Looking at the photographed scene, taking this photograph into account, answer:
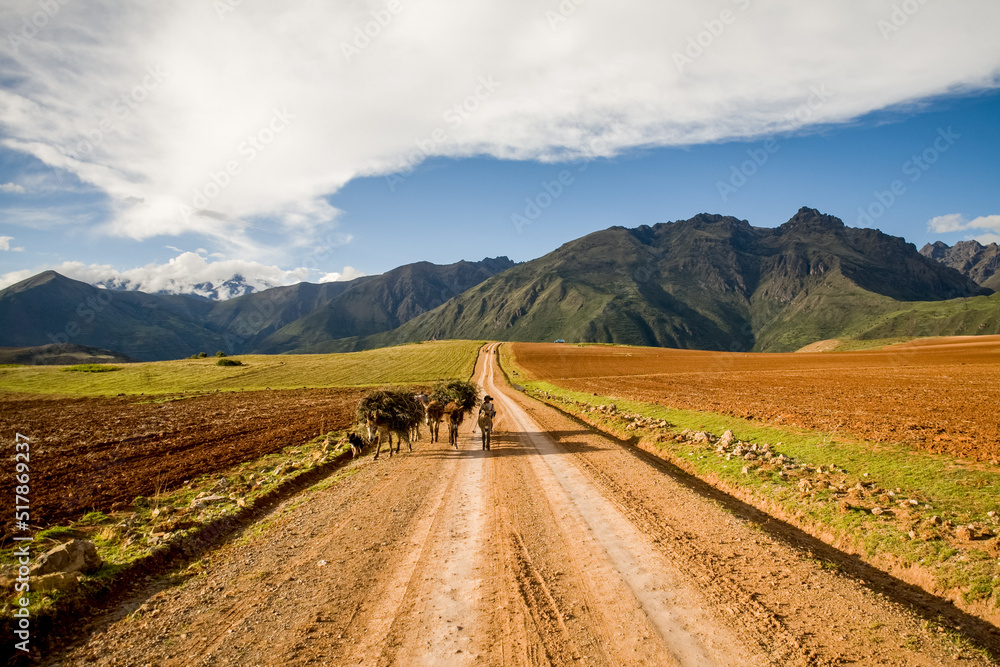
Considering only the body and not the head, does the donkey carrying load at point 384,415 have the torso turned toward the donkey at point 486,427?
no

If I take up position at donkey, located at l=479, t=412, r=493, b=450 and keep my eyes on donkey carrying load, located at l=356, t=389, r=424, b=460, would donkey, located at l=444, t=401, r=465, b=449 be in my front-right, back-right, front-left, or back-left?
front-right
